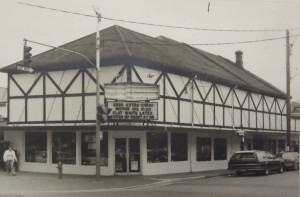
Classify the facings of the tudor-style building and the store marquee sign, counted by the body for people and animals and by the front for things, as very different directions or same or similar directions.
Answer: same or similar directions

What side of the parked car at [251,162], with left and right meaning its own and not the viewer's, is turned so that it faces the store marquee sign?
back

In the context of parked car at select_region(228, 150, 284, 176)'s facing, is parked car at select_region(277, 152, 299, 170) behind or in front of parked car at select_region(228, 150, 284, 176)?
in front

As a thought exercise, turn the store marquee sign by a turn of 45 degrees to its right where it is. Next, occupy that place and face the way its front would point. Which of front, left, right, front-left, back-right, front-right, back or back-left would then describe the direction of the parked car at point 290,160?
back

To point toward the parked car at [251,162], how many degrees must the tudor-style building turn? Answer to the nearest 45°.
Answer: approximately 90° to its left

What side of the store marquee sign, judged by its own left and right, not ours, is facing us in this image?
front

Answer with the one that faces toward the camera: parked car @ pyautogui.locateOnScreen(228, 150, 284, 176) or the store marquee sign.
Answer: the store marquee sign

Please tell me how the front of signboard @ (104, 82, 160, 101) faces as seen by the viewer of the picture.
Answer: facing the viewer

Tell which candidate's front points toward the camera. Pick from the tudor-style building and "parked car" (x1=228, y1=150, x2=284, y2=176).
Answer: the tudor-style building
